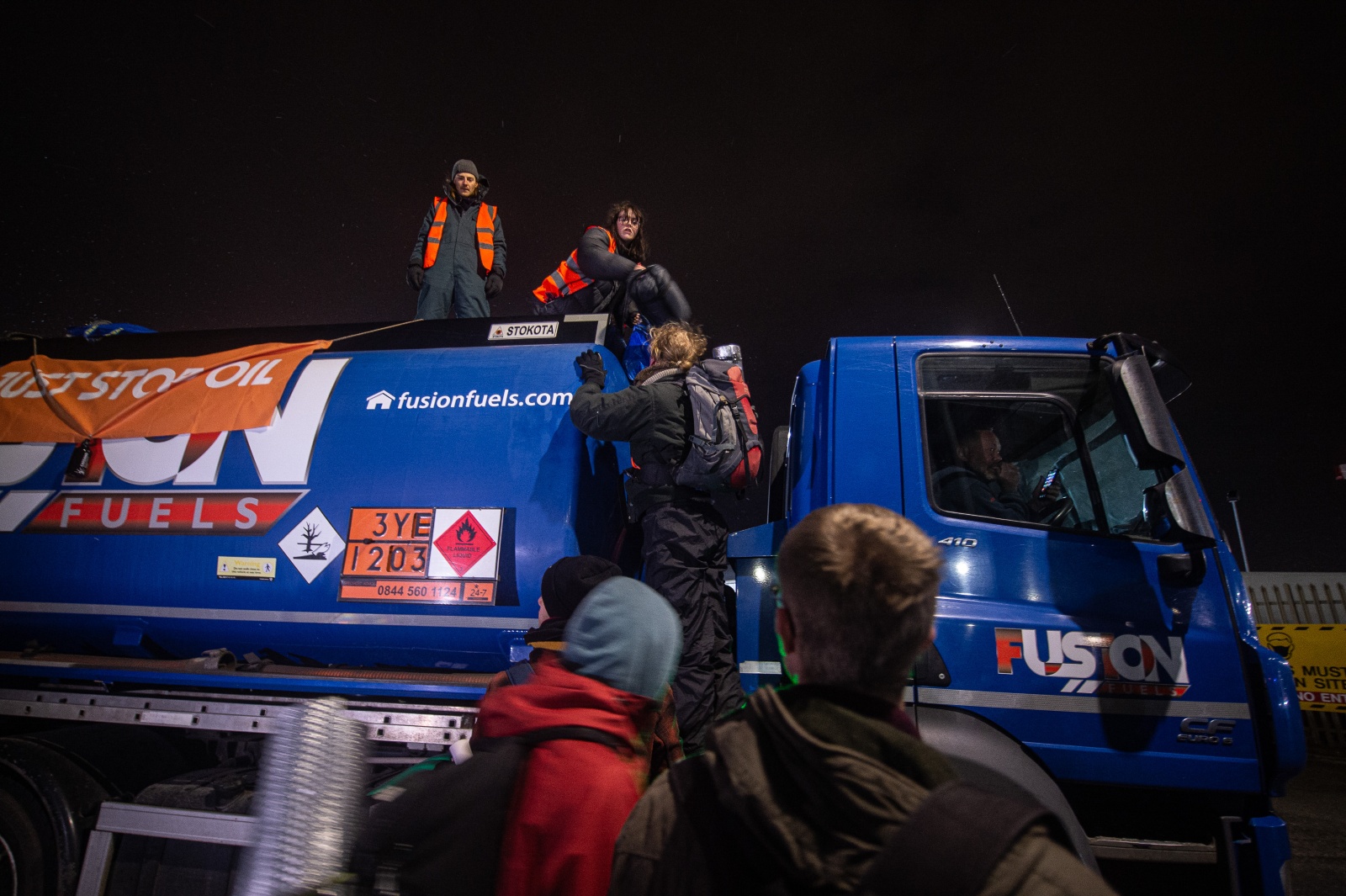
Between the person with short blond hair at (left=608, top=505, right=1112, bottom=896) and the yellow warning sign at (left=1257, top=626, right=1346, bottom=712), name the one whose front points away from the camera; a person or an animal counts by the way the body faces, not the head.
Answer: the person with short blond hair

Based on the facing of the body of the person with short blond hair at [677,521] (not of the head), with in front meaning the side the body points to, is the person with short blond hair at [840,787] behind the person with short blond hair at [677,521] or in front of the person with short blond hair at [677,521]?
behind

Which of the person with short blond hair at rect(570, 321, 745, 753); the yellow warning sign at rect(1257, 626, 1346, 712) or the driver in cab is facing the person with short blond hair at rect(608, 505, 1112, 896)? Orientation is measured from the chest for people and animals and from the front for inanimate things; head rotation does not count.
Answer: the yellow warning sign

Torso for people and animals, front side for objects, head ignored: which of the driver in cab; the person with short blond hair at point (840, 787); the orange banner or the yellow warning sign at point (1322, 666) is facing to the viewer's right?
the driver in cab

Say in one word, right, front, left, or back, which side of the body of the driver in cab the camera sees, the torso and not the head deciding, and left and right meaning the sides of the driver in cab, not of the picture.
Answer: right

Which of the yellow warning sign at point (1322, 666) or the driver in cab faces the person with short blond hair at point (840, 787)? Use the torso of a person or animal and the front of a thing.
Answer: the yellow warning sign

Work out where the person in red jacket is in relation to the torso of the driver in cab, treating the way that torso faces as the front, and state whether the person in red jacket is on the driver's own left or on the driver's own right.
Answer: on the driver's own right

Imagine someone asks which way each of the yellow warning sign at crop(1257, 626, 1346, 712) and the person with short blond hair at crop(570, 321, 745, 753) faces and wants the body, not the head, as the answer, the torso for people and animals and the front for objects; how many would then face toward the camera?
1

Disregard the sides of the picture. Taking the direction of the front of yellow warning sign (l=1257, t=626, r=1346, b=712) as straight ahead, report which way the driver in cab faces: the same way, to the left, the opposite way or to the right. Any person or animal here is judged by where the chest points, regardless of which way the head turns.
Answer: to the left

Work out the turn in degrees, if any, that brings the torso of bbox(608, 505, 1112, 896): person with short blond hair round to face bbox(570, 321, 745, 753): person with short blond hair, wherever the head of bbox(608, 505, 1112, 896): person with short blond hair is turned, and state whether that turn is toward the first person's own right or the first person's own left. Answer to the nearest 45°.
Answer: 0° — they already face them

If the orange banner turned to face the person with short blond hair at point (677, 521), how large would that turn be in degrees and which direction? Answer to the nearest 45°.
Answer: approximately 45° to its left

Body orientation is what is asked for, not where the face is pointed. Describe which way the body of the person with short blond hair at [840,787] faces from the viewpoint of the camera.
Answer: away from the camera
